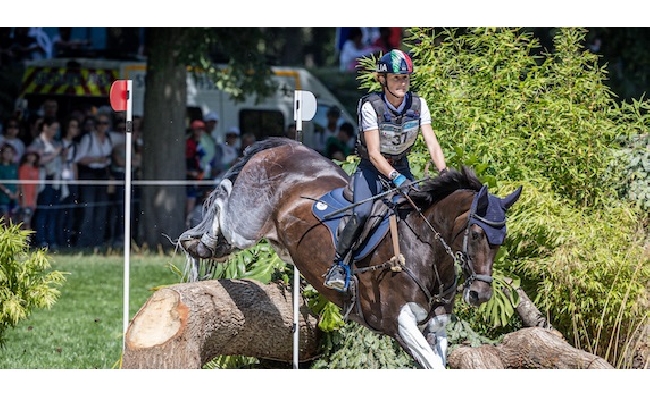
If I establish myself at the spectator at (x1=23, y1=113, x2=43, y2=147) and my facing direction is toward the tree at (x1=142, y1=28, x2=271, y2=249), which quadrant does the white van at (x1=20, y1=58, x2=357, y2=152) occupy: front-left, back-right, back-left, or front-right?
front-left

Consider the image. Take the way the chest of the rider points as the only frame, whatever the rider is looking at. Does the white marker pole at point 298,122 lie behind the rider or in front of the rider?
behind

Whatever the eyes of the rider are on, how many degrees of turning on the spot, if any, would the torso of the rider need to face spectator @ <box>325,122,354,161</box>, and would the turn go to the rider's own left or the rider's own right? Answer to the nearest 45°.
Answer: approximately 135° to the rider's own left

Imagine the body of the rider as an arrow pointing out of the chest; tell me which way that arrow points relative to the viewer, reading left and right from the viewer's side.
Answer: facing the viewer and to the right of the viewer

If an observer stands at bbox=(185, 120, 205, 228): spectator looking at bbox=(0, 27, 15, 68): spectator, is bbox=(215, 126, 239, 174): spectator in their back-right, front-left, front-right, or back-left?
back-right

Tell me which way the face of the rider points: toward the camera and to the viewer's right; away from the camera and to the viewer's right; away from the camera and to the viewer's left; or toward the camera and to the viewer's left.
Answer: toward the camera and to the viewer's right

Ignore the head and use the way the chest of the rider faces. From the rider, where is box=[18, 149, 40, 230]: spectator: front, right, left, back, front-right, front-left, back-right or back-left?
back

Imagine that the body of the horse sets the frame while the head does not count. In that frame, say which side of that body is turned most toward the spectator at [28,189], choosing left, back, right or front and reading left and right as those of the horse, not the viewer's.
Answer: back

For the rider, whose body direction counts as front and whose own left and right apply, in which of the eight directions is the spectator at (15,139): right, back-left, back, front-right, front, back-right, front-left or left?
back

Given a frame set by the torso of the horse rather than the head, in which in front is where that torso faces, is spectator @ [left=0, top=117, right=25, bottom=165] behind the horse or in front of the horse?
behind
